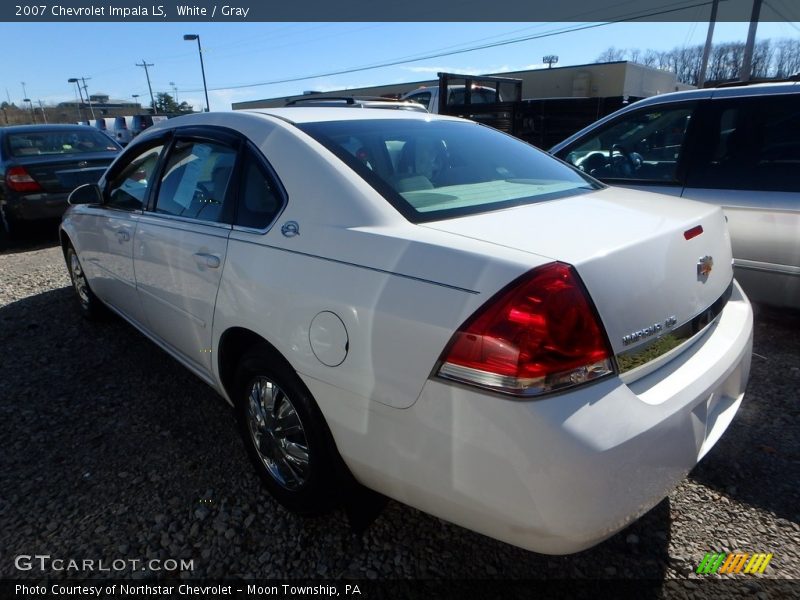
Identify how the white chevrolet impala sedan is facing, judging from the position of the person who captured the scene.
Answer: facing away from the viewer and to the left of the viewer

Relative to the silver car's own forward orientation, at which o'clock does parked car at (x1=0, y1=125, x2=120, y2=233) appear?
The parked car is roughly at 12 o'clock from the silver car.

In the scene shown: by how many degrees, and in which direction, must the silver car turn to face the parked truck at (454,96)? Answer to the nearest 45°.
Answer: approximately 45° to its right

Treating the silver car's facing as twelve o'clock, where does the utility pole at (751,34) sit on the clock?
The utility pole is roughly at 3 o'clock from the silver car.

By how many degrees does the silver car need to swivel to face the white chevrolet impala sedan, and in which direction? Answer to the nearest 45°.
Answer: approximately 90° to its left

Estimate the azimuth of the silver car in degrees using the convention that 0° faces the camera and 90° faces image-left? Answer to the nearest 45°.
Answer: approximately 90°

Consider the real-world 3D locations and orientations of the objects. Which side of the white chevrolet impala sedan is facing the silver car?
right
